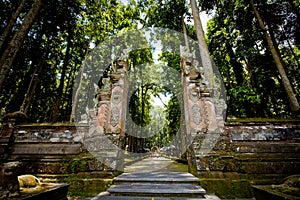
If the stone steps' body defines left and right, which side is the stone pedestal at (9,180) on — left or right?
on its right

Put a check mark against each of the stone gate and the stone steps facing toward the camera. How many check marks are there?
2

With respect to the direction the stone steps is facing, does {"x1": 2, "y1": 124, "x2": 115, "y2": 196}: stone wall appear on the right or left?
on its right

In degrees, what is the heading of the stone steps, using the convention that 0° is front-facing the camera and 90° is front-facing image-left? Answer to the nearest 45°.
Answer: approximately 0°

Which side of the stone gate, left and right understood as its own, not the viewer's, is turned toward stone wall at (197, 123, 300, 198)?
left

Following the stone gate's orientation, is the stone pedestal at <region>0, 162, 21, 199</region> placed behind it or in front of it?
in front

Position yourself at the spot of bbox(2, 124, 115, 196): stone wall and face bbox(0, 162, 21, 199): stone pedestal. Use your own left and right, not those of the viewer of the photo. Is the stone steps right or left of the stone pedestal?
left
